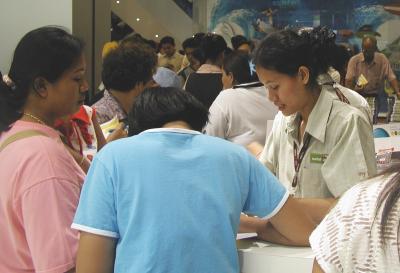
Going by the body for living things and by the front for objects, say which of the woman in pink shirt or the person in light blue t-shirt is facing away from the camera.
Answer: the person in light blue t-shirt

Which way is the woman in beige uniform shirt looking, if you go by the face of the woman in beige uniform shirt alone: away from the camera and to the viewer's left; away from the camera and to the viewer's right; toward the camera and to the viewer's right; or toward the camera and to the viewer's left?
toward the camera and to the viewer's left

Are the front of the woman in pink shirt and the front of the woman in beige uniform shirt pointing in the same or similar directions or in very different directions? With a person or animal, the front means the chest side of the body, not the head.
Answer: very different directions

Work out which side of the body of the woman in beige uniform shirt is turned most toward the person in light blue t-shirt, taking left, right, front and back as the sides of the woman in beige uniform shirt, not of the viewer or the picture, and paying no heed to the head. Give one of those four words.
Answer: front

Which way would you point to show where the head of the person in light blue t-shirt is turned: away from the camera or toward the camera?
away from the camera

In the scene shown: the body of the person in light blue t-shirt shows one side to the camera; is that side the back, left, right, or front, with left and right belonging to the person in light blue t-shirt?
back

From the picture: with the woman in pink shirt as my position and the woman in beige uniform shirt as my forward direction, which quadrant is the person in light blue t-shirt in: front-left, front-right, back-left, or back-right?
front-right

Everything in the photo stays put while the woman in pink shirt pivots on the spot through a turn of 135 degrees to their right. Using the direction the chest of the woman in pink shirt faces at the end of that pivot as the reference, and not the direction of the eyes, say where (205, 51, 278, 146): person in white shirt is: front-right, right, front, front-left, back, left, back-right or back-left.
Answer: back

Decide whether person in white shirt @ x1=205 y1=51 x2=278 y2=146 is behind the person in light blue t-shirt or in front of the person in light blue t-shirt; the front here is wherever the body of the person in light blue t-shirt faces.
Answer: in front

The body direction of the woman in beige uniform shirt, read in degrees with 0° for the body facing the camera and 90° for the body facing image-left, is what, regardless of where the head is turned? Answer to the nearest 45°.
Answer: approximately 45°

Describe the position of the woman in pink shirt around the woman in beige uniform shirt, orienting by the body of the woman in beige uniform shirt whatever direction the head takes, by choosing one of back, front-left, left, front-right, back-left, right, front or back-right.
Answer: front

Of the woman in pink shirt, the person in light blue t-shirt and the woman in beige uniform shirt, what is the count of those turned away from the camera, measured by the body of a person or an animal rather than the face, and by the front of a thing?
1

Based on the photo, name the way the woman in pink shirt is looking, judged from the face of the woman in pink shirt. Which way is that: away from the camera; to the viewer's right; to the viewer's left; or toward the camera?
to the viewer's right

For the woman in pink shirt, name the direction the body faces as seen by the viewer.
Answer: to the viewer's right

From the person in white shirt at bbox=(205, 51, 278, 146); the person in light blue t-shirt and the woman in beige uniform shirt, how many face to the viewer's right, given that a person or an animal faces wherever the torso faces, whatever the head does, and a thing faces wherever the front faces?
0

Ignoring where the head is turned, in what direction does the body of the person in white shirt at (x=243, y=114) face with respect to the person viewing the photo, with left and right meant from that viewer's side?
facing away from the viewer and to the left of the viewer
